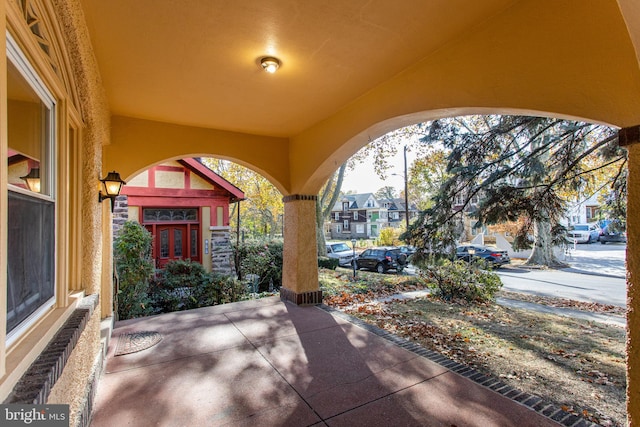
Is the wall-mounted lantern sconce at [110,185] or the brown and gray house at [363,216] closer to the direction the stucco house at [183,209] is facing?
the wall-mounted lantern sconce

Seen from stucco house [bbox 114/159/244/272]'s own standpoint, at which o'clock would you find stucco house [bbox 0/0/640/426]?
stucco house [bbox 0/0/640/426] is roughly at 12 o'clock from stucco house [bbox 114/159/244/272].

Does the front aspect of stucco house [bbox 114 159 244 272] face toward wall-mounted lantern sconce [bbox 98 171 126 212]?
yes

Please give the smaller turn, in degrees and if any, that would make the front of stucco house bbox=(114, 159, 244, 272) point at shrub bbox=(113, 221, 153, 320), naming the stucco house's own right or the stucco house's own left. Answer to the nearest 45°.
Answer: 0° — it already faces it

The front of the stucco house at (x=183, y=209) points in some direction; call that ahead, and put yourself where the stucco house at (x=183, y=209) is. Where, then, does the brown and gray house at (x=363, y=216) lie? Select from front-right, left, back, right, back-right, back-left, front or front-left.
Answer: back-left

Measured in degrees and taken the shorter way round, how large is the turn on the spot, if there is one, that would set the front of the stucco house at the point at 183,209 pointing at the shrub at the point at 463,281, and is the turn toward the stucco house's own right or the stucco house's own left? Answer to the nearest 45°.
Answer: approximately 45° to the stucco house's own left

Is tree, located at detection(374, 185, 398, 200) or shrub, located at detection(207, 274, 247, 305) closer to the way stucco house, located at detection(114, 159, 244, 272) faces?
the shrub

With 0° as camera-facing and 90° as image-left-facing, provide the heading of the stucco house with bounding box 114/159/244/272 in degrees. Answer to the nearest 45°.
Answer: approximately 0°
